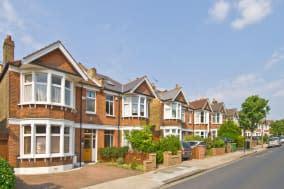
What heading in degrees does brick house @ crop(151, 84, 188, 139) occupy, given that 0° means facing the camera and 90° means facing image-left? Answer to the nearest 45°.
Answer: approximately 315°

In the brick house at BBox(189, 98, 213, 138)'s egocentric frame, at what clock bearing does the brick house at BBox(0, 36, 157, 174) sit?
the brick house at BBox(0, 36, 157, 174) is roughly at 2 o'clock from the brick house at BBox(189, 98, 213, 138).

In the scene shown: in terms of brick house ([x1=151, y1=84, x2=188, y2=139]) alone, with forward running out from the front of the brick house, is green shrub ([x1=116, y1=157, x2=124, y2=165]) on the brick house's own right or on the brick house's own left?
on the brick house's own right

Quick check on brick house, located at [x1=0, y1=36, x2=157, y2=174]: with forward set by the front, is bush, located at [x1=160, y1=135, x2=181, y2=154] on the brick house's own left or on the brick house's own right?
on the brick house's own left

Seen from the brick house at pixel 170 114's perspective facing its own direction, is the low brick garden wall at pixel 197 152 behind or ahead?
ahead

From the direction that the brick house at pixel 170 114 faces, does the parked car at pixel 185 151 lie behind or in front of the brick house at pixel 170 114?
in front

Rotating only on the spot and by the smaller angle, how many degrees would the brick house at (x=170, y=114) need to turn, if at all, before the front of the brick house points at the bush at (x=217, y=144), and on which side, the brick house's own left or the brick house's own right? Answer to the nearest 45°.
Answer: approximately 45° to the brick house's own left

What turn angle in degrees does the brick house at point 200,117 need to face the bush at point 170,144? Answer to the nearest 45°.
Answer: approximately 45° to its right

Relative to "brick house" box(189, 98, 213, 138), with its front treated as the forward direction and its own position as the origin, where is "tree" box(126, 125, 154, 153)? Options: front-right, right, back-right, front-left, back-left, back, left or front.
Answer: front-right
